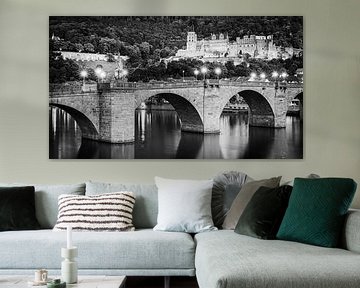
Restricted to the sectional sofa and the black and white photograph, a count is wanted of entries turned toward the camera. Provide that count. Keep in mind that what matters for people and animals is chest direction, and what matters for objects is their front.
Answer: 2

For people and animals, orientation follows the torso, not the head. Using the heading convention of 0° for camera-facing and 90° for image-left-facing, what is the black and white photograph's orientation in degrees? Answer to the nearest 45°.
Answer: approximately 0°

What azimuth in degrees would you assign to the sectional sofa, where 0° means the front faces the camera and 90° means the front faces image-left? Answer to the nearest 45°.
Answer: approximately 0°

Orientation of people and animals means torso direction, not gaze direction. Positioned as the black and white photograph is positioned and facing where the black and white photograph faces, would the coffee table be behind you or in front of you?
in front
